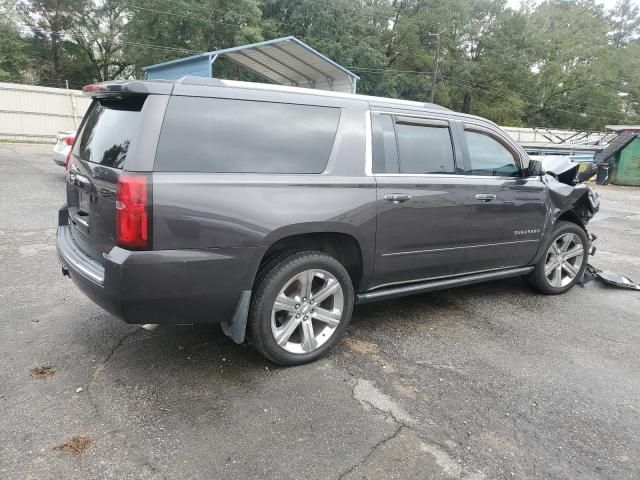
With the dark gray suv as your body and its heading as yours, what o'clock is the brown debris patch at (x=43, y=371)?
The brown debris patch is roughly at 7 o'clock from the dark gray suv.

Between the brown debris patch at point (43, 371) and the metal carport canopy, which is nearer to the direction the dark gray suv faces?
the metal carport canopy

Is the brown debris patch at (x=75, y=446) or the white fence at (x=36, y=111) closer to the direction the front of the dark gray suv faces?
the white fence

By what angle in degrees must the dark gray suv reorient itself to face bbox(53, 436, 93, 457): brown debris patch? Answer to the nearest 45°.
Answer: approximately 180°

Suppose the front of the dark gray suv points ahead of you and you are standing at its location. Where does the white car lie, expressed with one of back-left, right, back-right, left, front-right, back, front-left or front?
left

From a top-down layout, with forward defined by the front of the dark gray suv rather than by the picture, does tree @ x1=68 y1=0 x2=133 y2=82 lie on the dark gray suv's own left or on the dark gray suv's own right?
on the dark gray suv's own left

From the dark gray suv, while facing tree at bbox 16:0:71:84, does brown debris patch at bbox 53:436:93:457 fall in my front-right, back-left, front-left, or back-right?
back-left

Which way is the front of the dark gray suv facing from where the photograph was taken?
facing away from the viewer and to the right of the viewer
